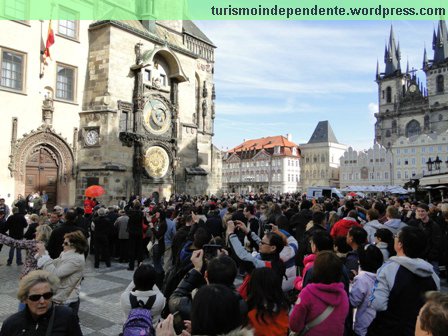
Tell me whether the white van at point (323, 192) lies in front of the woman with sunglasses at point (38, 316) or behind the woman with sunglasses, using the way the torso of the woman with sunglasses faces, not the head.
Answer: behind

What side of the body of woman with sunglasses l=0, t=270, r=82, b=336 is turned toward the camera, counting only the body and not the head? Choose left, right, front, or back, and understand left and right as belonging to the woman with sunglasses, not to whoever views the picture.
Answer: front

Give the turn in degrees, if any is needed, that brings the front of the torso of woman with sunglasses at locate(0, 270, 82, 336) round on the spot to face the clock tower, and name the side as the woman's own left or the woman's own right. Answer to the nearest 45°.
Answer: approximately 180°

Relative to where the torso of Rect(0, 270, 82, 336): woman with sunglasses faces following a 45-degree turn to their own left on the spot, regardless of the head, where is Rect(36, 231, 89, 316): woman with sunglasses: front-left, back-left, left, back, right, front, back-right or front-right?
back-left

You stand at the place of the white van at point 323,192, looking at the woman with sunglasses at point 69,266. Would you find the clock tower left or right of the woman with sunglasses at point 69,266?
right
